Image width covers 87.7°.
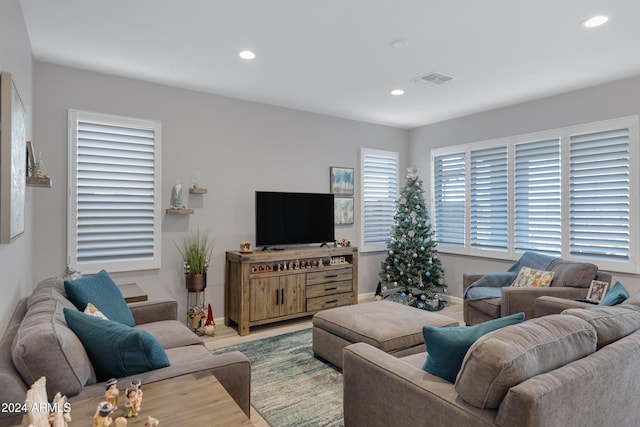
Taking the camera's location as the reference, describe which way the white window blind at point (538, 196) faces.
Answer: facing the viewer and to the left of the viewer

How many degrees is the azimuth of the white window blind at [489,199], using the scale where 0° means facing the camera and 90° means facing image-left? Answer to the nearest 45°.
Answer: approximately 45°

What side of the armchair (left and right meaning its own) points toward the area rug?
front

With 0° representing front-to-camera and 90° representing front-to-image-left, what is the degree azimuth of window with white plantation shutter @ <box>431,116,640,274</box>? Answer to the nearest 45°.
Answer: approximately 45°

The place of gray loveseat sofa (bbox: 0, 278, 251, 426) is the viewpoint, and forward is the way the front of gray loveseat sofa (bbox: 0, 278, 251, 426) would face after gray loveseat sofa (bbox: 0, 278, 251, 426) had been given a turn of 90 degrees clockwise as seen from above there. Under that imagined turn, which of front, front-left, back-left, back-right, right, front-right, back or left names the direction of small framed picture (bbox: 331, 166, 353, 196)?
back-left

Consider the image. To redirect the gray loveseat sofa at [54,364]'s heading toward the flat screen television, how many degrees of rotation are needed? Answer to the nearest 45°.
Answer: approximately 45° to its left

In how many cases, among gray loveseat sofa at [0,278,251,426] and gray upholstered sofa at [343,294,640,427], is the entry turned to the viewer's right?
1

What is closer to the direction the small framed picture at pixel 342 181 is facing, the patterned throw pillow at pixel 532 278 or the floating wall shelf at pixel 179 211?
the patterned throw pillow

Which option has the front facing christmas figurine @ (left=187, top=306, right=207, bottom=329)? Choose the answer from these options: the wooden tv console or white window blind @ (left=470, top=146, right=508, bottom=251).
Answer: the white window blind

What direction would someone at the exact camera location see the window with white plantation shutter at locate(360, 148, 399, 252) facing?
facing the viewer and to the right of the viewer

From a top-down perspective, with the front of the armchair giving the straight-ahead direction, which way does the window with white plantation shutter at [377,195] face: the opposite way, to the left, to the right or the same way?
to the left

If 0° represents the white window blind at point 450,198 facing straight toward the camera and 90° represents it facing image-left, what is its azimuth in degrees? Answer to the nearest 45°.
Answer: approximately 45°

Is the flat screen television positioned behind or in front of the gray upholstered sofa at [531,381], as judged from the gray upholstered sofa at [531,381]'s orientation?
in front

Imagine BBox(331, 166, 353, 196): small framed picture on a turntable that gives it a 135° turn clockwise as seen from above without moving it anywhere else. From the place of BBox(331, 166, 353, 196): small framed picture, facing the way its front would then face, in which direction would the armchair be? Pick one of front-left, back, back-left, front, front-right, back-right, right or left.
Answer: back-left

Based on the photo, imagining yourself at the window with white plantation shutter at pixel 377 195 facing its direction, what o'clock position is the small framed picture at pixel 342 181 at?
The small framed picture is roughly at 3 o'clock from the window with white plantation shutter.

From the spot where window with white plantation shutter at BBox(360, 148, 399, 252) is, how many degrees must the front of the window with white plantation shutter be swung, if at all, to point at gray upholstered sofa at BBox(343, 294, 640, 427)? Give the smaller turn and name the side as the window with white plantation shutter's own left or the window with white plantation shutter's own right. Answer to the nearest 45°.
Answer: approximately 45° to the window with white plantation shutter's own right

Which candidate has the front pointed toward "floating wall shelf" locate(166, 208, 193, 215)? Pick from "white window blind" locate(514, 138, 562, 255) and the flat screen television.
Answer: the white window blind
